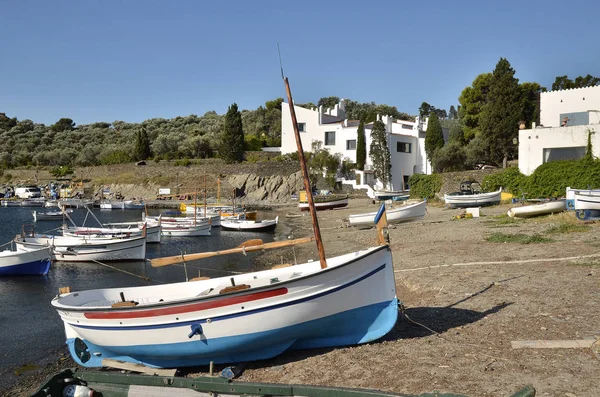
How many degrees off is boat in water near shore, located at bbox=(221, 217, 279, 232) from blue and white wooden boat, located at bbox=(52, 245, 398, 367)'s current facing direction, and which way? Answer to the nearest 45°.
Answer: approximately 90° to its left

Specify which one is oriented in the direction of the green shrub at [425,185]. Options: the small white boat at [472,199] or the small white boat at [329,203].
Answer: the small white boat at [329,203]

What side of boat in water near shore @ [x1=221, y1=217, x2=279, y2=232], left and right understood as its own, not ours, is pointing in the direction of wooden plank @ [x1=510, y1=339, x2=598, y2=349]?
right

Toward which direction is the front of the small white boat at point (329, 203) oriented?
to the viewer's right

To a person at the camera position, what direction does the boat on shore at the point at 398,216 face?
facing to the right of the viewer

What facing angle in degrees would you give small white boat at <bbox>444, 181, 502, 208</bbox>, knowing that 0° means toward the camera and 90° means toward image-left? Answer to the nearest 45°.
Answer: approximately 270°

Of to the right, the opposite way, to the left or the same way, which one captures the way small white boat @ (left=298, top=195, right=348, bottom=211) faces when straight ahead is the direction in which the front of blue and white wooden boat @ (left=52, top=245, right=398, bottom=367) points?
the same way

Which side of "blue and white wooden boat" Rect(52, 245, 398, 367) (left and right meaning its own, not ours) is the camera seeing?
right
